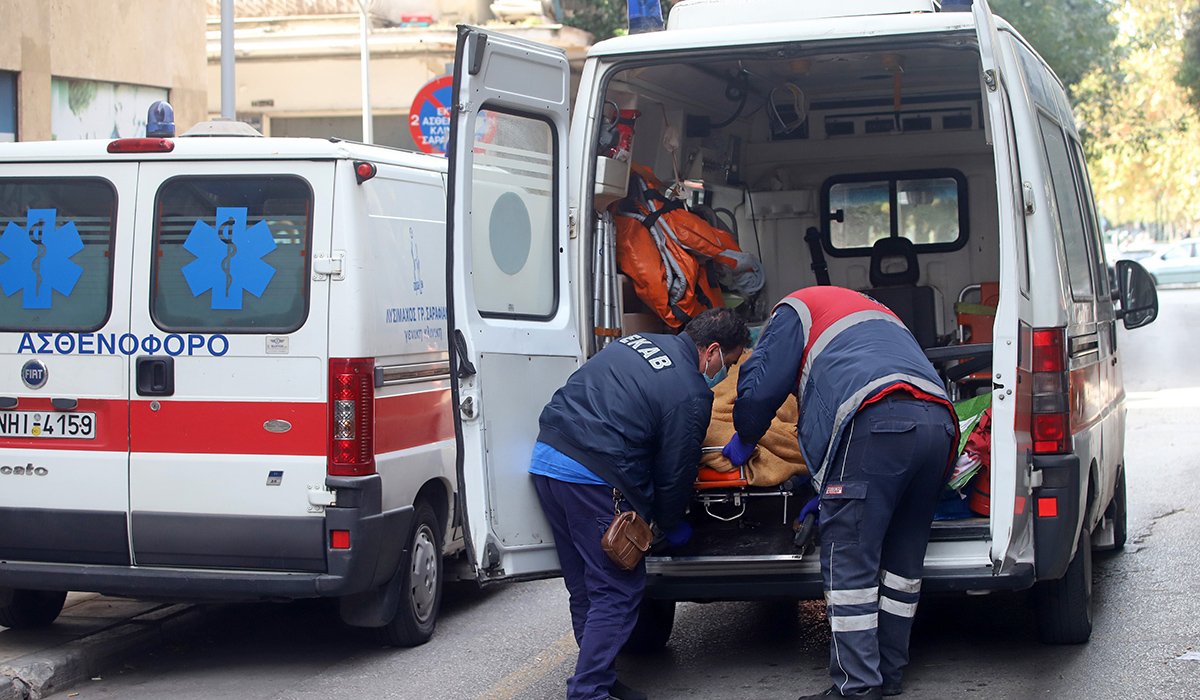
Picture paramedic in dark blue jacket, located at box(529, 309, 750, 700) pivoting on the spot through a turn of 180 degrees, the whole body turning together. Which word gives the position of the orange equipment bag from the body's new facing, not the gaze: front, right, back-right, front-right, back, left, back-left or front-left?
back-right

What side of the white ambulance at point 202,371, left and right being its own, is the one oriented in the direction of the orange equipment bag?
right

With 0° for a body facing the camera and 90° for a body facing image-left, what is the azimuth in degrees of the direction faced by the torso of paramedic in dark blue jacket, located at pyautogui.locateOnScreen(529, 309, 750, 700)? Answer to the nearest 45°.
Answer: approximately 225°

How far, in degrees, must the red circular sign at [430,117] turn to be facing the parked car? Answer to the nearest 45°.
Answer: approximately 135° to its left

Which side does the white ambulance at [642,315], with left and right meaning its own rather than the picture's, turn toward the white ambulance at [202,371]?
left

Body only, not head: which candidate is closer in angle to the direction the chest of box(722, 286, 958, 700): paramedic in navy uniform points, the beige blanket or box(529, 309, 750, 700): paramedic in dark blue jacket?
the beige blanket

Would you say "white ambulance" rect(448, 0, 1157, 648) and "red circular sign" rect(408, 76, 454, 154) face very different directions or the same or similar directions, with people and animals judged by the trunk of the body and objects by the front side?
very different directions

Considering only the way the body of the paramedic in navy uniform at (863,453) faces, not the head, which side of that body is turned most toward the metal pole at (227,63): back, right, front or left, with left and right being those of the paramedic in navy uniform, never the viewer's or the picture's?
front

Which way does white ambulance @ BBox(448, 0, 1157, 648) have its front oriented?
away from the camera

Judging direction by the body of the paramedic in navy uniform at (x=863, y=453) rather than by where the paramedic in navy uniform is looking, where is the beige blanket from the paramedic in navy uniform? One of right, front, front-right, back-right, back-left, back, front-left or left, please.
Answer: front

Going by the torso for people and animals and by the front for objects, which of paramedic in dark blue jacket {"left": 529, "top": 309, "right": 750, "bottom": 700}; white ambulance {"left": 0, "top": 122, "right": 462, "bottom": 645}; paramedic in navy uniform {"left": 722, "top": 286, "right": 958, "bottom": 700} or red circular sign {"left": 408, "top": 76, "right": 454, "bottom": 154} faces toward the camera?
the red circular sign

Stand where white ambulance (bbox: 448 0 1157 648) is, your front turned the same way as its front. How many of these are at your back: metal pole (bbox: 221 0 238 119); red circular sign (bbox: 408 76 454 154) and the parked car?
0

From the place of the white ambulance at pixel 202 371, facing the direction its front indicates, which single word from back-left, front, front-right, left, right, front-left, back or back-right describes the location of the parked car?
front-right

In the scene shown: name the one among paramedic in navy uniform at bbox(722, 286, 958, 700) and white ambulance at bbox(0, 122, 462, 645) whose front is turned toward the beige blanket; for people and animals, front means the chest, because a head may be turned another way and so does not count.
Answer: the paramedic in navy uniform

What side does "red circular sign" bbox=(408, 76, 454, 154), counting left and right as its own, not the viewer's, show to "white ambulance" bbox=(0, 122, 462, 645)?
front

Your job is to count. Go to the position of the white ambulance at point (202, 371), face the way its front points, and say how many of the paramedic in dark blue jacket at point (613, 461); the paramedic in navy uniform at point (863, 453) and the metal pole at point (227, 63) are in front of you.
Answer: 1

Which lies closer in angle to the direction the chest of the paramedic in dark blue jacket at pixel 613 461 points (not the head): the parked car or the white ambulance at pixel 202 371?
the parked car

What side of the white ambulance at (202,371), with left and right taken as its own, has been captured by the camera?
back

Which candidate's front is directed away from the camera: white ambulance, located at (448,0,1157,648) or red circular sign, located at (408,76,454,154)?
the white ambulance

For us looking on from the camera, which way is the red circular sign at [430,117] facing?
facing the viewer

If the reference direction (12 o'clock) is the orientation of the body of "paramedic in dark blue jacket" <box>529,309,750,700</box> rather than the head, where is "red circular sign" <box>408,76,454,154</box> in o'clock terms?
The red circular sign is roughly at 10 o'clock from the paramedic in dark blue jacket.

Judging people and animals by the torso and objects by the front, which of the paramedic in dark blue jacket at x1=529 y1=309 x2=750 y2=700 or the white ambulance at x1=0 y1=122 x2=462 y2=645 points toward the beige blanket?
the paramedic in dark blue jacket
